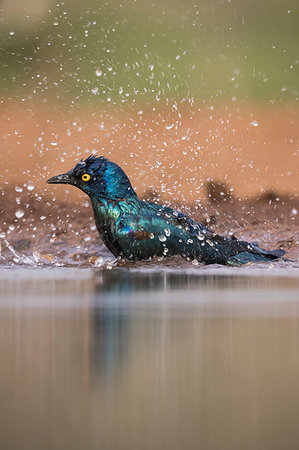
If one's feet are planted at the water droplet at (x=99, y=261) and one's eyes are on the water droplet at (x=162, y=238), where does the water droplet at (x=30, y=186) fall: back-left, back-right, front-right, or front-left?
back-left

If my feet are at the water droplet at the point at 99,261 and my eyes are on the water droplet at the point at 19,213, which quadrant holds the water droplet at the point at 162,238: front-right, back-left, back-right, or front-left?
back-right

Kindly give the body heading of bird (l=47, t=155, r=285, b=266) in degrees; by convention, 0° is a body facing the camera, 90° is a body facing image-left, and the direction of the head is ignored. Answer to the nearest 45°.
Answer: approximately 90°

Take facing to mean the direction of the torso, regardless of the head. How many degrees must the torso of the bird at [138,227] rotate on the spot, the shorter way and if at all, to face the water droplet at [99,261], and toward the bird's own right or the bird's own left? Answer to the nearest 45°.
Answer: approximately 45° to the bird's own right

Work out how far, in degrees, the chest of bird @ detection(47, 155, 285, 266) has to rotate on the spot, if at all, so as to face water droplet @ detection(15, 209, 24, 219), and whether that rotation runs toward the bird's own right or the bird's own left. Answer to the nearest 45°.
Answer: approximately 45° to the bird's own right

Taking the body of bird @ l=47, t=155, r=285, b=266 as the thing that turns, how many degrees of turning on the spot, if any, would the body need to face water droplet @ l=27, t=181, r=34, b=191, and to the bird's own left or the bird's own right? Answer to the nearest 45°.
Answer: approximately 45° to the bird's own right
